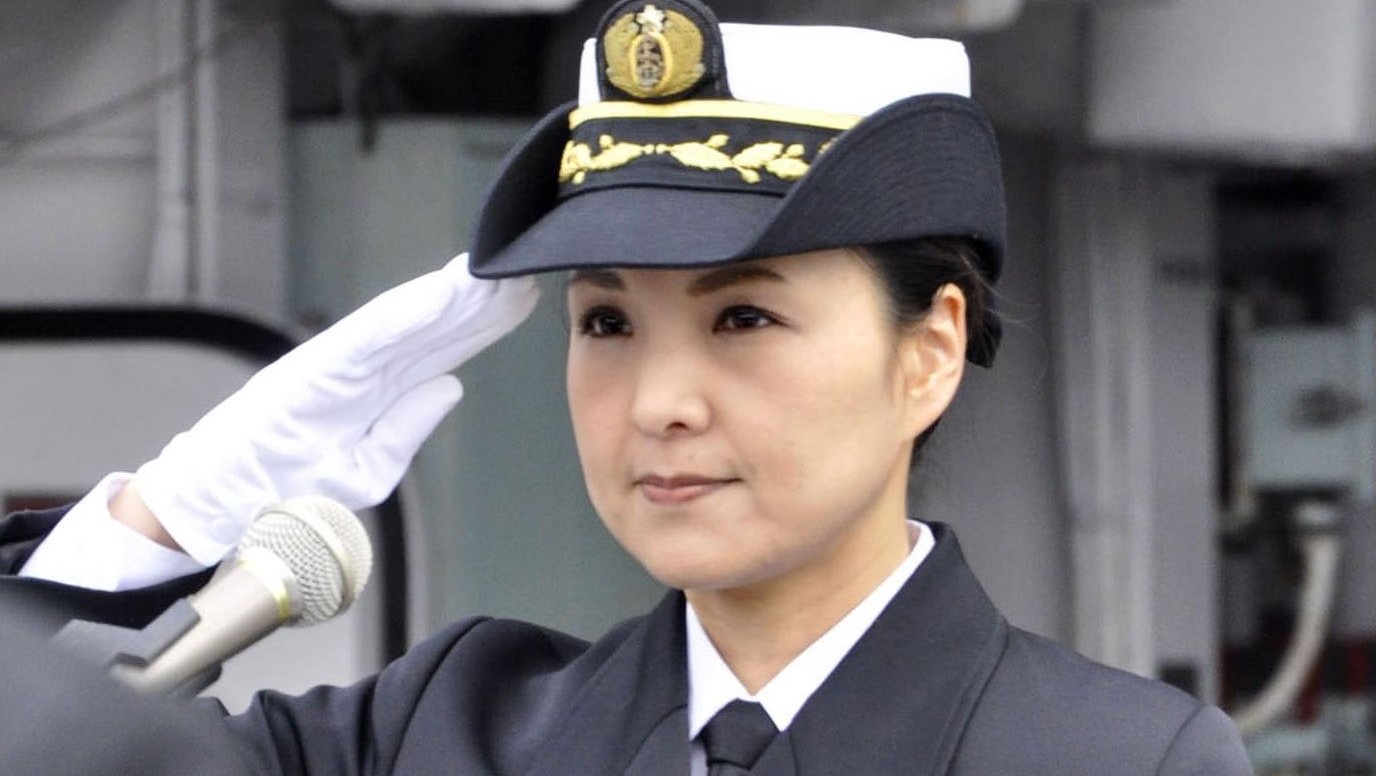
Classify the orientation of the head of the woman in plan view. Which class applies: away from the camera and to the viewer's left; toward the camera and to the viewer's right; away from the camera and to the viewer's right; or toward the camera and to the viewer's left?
toward the camera and to the viewer's left

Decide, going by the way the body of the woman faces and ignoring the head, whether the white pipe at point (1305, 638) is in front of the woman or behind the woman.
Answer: behind
